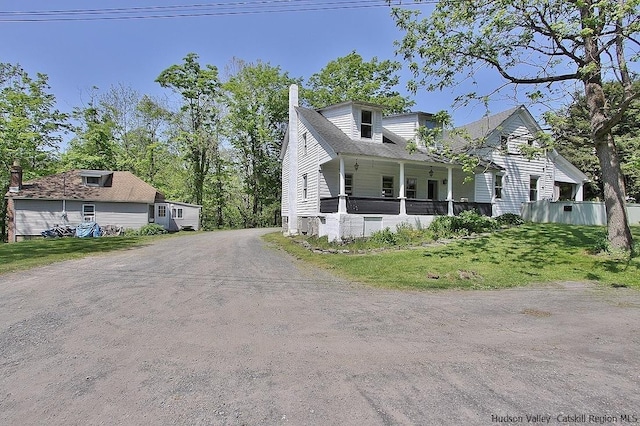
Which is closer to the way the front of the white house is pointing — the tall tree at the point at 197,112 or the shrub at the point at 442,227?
the shrub

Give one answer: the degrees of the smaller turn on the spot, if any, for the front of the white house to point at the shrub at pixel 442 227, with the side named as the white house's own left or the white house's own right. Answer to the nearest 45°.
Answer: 0° — it already faces it

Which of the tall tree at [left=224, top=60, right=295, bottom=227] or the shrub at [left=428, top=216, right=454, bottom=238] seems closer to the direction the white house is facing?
the shrub

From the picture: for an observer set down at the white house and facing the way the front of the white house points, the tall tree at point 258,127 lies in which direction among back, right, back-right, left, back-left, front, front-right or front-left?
back

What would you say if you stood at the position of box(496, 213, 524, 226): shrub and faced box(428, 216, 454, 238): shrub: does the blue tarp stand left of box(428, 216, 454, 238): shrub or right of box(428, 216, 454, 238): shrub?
right

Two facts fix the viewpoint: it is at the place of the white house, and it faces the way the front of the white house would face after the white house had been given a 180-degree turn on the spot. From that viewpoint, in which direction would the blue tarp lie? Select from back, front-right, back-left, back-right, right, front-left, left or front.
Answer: front-left

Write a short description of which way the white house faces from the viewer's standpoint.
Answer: facing the viewer and to the right of the viewer

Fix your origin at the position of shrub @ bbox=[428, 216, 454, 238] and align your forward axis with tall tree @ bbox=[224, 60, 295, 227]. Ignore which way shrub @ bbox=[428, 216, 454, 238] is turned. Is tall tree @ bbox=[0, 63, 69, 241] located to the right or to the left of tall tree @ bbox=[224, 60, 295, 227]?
left

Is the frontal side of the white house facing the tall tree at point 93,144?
no

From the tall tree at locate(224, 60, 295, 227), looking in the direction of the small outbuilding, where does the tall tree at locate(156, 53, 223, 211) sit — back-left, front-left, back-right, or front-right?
front-right

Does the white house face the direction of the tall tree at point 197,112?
no

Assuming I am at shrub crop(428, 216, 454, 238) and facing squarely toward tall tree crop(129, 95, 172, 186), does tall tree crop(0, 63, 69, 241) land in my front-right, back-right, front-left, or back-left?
front-left

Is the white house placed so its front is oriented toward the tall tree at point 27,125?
no
